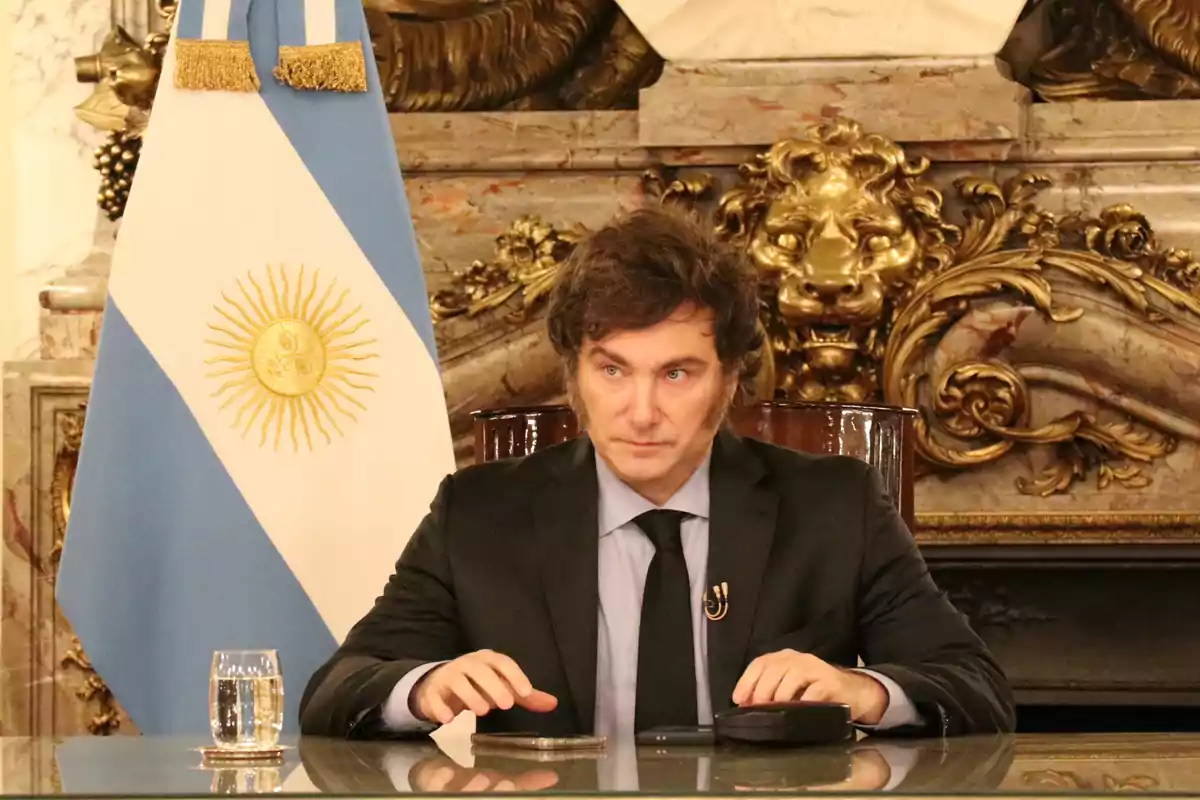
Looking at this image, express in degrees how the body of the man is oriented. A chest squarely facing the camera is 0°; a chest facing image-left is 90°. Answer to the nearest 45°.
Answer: approximately 0°

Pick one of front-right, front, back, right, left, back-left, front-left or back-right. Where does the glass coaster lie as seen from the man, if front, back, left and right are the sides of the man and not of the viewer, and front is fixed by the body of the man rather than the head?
front-right

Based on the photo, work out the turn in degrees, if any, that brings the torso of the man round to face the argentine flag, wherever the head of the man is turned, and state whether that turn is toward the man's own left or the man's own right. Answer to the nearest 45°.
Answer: approximately 135° to the man's own right

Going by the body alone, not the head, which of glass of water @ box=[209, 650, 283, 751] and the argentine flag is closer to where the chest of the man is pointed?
the glass of water

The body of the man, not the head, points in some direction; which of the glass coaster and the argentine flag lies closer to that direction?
the glass coaster

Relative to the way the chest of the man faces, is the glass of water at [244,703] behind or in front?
in front

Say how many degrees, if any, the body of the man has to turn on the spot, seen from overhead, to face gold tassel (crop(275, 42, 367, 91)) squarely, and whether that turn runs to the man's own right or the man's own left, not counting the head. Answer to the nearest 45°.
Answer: approximately 135° to the man's own right
